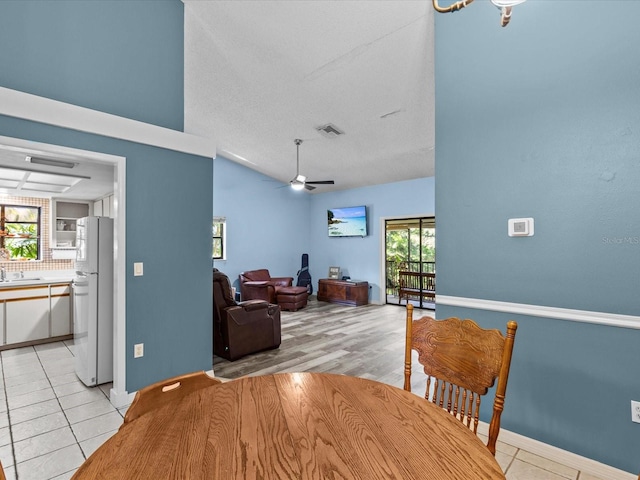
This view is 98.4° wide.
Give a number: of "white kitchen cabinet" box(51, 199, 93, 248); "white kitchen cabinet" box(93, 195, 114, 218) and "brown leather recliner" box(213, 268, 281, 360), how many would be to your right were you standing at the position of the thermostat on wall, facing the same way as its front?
3

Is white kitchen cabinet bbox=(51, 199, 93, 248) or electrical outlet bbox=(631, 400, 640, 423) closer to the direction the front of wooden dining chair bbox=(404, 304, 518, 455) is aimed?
the white kitchen cabinet

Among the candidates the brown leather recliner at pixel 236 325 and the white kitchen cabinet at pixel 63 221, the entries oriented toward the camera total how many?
1

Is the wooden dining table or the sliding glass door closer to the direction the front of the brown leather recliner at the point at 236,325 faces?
the sliding glass door

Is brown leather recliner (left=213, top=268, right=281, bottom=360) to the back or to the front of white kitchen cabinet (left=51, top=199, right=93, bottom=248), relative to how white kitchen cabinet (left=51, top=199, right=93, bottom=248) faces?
to the front

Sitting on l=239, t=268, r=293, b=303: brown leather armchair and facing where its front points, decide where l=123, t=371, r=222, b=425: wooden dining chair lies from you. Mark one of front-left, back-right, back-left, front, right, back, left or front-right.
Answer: front-right

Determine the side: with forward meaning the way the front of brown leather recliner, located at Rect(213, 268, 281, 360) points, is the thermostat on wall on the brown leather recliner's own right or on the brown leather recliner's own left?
on the brown leather recliner's own right

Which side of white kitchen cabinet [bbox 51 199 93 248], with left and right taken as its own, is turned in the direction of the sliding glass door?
left

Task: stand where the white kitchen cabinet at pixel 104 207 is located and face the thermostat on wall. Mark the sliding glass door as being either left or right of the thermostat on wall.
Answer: left

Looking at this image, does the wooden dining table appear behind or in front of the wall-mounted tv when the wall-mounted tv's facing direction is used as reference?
in front

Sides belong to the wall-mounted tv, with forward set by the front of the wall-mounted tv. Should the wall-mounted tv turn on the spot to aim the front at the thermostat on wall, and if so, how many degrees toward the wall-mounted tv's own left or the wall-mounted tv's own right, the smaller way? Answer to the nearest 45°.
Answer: approximately 45° to the wall-mounted tv's own left
